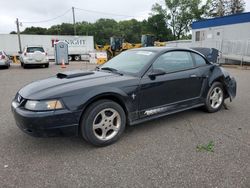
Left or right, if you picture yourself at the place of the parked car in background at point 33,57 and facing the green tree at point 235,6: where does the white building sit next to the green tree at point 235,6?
right

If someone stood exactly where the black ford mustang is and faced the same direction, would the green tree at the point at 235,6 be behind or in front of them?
behind

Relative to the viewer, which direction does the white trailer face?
to the viewer's left

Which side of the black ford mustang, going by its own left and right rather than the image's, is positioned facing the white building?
back

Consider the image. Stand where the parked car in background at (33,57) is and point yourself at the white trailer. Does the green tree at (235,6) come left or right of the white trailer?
right

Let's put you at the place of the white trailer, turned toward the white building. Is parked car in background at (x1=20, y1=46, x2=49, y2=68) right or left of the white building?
right

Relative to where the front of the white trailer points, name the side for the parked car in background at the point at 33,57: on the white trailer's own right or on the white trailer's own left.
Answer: on the white trailer's own left

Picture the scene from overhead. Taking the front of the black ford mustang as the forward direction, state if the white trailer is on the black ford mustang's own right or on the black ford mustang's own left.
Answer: on the black ford mustang's own right

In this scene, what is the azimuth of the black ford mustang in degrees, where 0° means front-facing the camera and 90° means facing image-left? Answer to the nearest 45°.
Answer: approximately 45°
